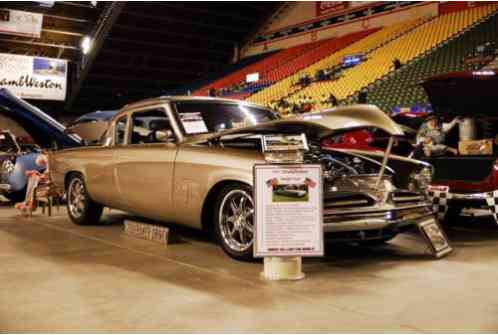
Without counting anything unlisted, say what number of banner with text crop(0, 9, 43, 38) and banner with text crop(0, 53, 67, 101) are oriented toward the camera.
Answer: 2

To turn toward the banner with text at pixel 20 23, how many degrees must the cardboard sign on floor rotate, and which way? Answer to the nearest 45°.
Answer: approximately 135° to its right

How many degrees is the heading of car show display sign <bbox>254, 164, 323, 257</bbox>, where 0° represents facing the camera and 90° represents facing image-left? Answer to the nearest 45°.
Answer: approximately 0°

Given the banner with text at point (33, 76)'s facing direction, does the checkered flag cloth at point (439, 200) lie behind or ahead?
ahead

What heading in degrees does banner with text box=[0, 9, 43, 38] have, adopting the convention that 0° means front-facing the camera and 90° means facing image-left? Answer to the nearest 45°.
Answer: approximately 0°

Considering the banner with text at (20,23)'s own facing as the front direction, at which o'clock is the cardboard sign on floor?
The cardboard sign on floor is roughly at 12 o'clock from the banner with text.

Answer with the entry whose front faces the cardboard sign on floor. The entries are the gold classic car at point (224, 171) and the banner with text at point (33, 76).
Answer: the banner with text

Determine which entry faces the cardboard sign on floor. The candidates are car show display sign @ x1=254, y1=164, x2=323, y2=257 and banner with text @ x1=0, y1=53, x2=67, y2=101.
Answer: the banner with text

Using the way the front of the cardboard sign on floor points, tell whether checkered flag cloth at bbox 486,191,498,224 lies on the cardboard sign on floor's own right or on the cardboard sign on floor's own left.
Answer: on the cardboard sign on floor's own left

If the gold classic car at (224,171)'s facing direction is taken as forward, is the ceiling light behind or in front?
behind

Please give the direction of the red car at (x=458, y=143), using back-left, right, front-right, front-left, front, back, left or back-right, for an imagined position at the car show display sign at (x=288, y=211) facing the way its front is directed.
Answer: back-left

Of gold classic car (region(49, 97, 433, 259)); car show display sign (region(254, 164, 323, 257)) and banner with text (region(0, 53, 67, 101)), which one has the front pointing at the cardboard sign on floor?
the banner with text
